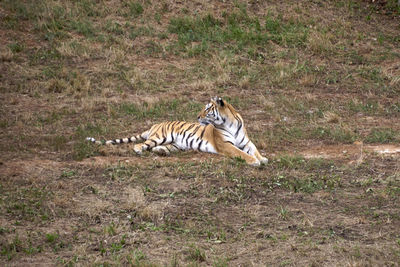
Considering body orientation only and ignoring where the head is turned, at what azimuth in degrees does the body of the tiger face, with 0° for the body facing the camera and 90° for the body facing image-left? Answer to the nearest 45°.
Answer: approximately 270°

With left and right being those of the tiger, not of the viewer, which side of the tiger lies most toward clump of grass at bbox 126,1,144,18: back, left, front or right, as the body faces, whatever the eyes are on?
left

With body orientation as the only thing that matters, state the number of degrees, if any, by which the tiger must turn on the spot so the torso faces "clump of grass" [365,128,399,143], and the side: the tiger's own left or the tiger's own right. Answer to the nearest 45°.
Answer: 0° — it already faces it

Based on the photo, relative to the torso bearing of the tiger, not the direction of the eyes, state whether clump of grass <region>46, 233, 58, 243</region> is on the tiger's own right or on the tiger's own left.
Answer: on the tiger's own right
